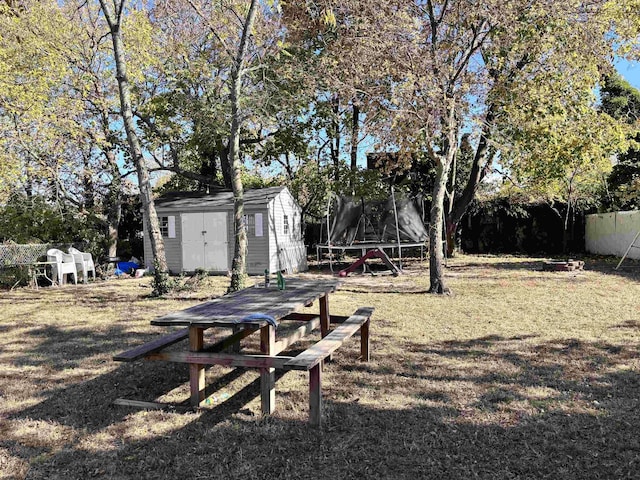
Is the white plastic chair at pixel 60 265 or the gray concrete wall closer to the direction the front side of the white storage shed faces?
the white plastic chair

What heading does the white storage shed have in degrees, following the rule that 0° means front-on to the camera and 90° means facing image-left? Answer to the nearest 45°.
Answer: approximately 45°
